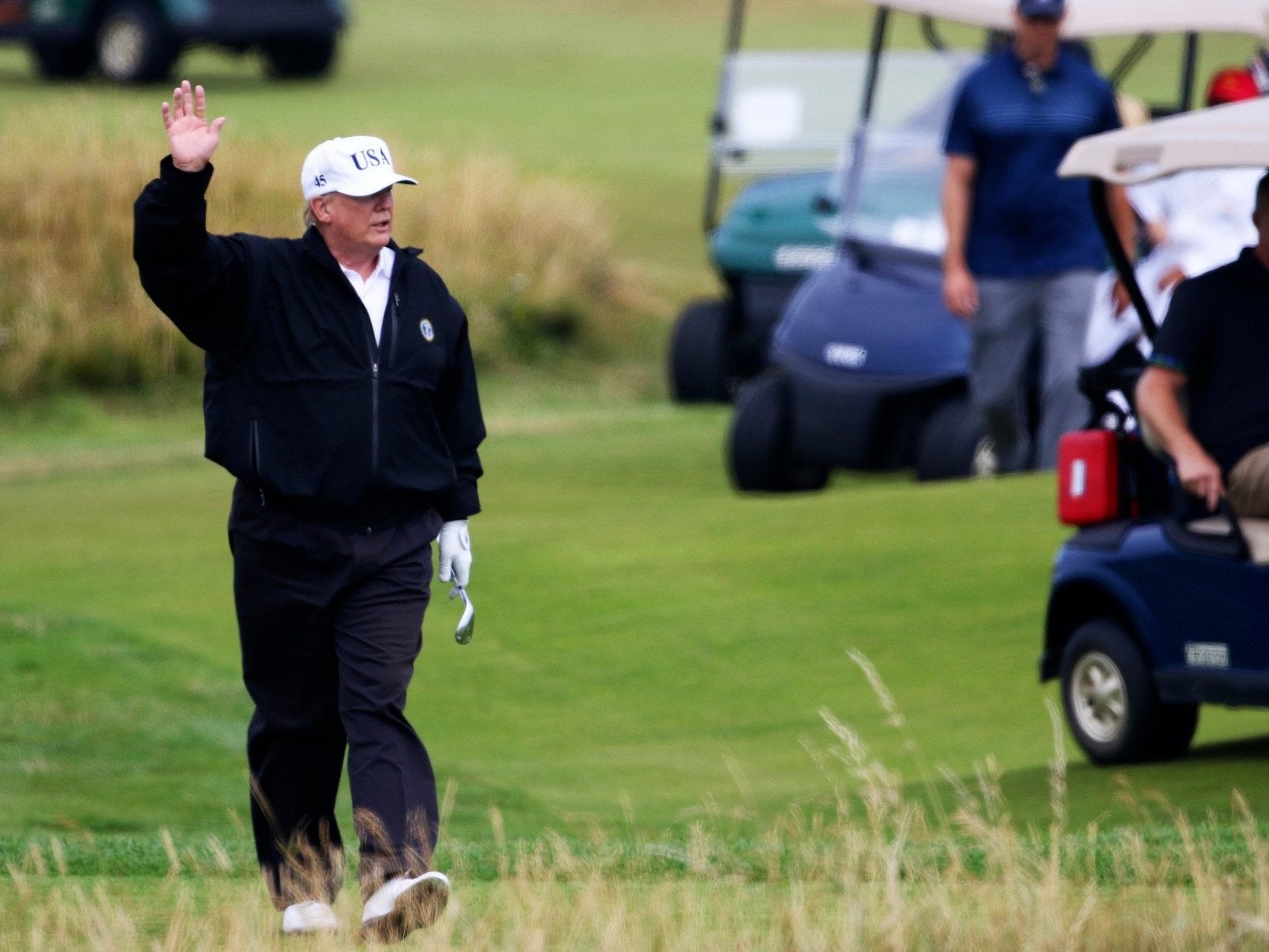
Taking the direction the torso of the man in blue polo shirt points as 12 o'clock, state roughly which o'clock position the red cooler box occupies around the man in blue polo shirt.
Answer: The red cooler box is roughly at 12 o'clock from the man in blue polo shirt.

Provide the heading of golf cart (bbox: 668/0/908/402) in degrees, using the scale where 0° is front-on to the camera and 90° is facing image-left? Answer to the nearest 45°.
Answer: approximately 0°

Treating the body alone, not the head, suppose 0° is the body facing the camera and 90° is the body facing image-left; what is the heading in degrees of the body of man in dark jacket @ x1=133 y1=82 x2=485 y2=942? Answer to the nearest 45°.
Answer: approximately 315°

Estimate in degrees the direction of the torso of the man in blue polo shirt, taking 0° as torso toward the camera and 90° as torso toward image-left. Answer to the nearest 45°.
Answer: approximately 0°

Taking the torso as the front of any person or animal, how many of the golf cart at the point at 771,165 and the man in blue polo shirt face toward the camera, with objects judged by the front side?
2

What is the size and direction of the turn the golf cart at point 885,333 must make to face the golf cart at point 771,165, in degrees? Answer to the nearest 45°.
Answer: approximately 135° to its right
